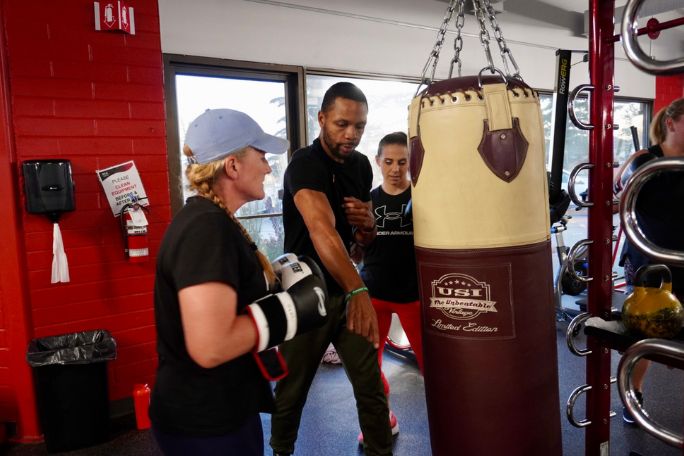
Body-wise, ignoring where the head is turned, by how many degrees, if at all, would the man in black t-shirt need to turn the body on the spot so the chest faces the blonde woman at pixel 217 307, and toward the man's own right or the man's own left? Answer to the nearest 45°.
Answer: approximately 45° to the man's own right

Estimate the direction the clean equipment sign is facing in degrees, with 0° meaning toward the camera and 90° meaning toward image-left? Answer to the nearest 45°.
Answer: approximately 0°

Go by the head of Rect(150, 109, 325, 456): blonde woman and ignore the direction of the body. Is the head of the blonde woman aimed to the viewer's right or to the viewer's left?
to the viewer's right

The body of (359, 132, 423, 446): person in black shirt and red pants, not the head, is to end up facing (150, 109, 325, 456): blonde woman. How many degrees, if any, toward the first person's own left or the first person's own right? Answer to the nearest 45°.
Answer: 0° — they already face them

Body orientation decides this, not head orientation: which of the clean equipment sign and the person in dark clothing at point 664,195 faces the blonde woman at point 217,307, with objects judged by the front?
the clean equipment sign

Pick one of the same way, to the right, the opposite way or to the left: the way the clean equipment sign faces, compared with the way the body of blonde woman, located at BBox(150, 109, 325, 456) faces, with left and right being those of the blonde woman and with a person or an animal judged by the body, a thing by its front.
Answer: to the right

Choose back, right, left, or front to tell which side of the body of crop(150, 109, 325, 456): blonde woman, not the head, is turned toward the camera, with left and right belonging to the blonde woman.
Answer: right

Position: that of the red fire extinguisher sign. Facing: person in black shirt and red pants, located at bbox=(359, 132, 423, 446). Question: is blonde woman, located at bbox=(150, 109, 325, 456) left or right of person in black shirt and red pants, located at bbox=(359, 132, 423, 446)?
right

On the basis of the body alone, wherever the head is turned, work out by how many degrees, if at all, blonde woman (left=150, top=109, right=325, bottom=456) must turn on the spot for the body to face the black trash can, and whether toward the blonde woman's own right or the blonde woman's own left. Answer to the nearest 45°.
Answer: approximately 135° to the blonde woman's own left

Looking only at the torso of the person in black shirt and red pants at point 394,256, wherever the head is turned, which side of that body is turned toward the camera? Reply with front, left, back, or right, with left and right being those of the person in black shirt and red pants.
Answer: front

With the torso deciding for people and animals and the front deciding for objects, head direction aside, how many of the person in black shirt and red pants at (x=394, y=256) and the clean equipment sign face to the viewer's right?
0

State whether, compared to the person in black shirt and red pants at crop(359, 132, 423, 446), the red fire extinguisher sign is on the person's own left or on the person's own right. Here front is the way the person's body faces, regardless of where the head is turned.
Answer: on the person's own right
